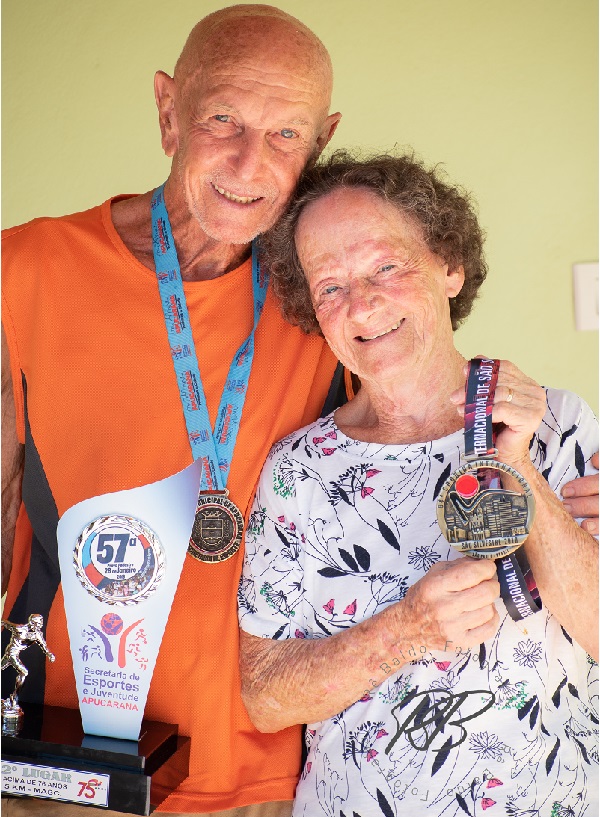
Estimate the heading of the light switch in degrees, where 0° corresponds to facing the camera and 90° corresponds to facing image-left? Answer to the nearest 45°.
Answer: approximately 0°

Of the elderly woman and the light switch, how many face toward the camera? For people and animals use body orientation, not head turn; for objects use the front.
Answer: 2

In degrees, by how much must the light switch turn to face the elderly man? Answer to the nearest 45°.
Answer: approximately 45° to its right

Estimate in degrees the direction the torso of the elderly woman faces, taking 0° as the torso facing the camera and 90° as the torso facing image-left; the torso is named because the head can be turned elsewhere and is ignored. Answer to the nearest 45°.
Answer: approximately 0°

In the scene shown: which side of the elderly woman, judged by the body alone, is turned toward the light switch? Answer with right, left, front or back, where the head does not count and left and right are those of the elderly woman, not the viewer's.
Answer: back
